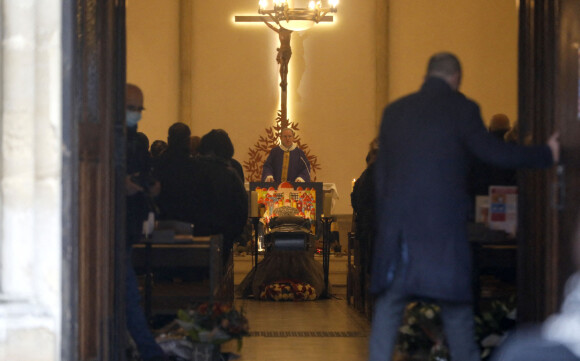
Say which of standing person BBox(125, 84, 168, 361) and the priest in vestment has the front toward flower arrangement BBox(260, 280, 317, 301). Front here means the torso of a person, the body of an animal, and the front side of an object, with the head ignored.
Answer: the priest in vestment

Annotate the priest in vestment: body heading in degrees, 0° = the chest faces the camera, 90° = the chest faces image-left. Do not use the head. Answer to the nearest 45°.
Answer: approximately 0°

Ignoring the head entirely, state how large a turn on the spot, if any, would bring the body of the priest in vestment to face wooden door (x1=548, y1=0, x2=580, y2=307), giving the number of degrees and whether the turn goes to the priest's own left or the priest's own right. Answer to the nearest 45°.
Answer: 0° — they already face it

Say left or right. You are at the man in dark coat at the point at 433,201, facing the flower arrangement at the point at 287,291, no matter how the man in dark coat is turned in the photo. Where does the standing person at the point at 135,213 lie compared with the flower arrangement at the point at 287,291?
left

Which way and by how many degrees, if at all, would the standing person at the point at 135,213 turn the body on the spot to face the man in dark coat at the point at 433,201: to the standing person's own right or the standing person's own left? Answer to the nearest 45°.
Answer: approximately 45° to the standing person's own left
